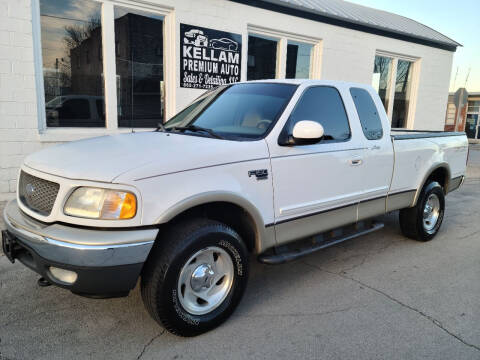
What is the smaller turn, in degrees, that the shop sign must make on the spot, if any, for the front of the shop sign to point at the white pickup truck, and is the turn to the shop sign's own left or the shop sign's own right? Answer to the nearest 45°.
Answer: approximately 45° to the shop sign's own right

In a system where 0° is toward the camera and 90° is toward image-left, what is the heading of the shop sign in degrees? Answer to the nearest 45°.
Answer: approximately 315°

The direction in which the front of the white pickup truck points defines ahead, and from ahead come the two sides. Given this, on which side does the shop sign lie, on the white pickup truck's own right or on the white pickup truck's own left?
on the white pickup truck's own right
